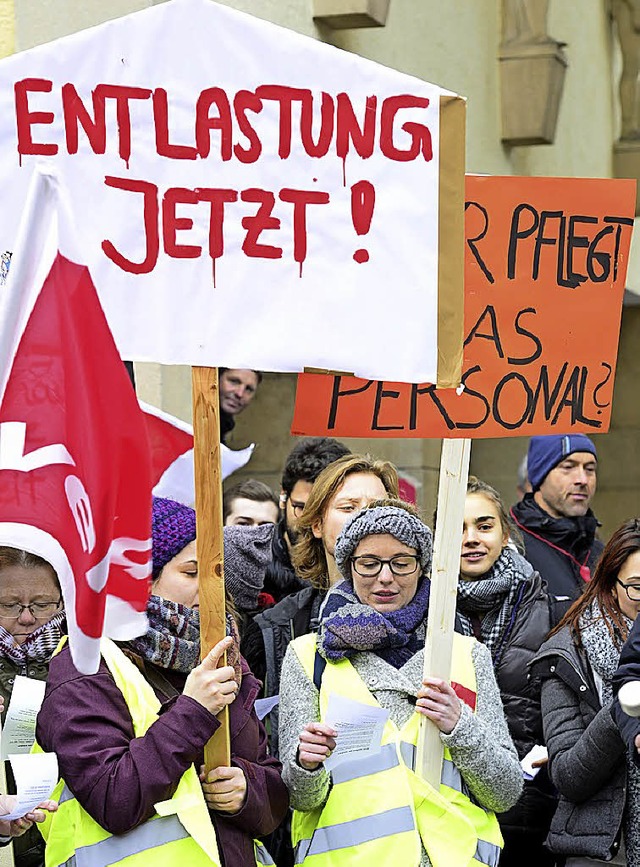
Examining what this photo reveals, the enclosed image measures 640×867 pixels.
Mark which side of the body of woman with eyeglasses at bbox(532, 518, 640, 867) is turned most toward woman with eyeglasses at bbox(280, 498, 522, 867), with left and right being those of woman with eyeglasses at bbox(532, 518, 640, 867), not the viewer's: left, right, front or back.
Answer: right

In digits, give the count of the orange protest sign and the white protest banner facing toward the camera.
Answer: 2

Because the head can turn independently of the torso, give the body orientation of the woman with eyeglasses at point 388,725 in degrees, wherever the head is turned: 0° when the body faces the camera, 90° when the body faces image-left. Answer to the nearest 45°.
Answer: approximately 0°

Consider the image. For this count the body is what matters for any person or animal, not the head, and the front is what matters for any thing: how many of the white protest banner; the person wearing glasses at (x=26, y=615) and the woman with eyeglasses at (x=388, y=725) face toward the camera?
3

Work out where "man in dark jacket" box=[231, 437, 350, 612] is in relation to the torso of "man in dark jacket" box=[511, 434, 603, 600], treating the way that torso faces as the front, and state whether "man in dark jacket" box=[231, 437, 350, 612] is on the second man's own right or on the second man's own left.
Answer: on the second man's own right

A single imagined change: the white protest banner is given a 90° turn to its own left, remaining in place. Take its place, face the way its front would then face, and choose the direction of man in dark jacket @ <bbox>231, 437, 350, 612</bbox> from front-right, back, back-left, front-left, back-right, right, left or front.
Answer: left

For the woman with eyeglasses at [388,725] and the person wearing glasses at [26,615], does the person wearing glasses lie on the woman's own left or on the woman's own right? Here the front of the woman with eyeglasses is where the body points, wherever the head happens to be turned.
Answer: on the woman's own right

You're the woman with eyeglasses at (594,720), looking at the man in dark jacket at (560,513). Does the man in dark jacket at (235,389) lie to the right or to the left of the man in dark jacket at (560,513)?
left

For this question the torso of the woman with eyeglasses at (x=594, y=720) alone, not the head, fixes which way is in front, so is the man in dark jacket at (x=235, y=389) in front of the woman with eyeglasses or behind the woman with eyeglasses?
behind

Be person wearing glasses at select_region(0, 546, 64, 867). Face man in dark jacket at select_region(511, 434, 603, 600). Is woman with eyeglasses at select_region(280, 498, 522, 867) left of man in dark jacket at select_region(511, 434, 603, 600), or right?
right

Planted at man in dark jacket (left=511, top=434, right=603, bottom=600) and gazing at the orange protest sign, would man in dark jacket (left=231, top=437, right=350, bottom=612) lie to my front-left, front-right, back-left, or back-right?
front-right

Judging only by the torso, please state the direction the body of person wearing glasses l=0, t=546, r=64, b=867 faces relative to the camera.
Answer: toward the camera
